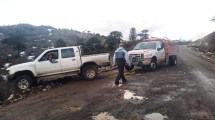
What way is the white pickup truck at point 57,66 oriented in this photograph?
to the viewer's left

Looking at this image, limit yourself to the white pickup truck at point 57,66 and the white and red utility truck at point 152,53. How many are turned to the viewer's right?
0

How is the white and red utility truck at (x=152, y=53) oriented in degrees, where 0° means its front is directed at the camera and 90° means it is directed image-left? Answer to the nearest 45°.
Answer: approximately 45°

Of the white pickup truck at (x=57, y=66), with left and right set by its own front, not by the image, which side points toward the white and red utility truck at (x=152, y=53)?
back

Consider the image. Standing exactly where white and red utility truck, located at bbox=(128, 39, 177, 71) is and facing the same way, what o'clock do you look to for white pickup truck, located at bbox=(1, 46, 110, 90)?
white pickup truck, located at bbox=(1, 46, 110, 90) is roughly at 12 o'clock from white and red utility truck, located at bbox=(128, 39, 177, 71).
